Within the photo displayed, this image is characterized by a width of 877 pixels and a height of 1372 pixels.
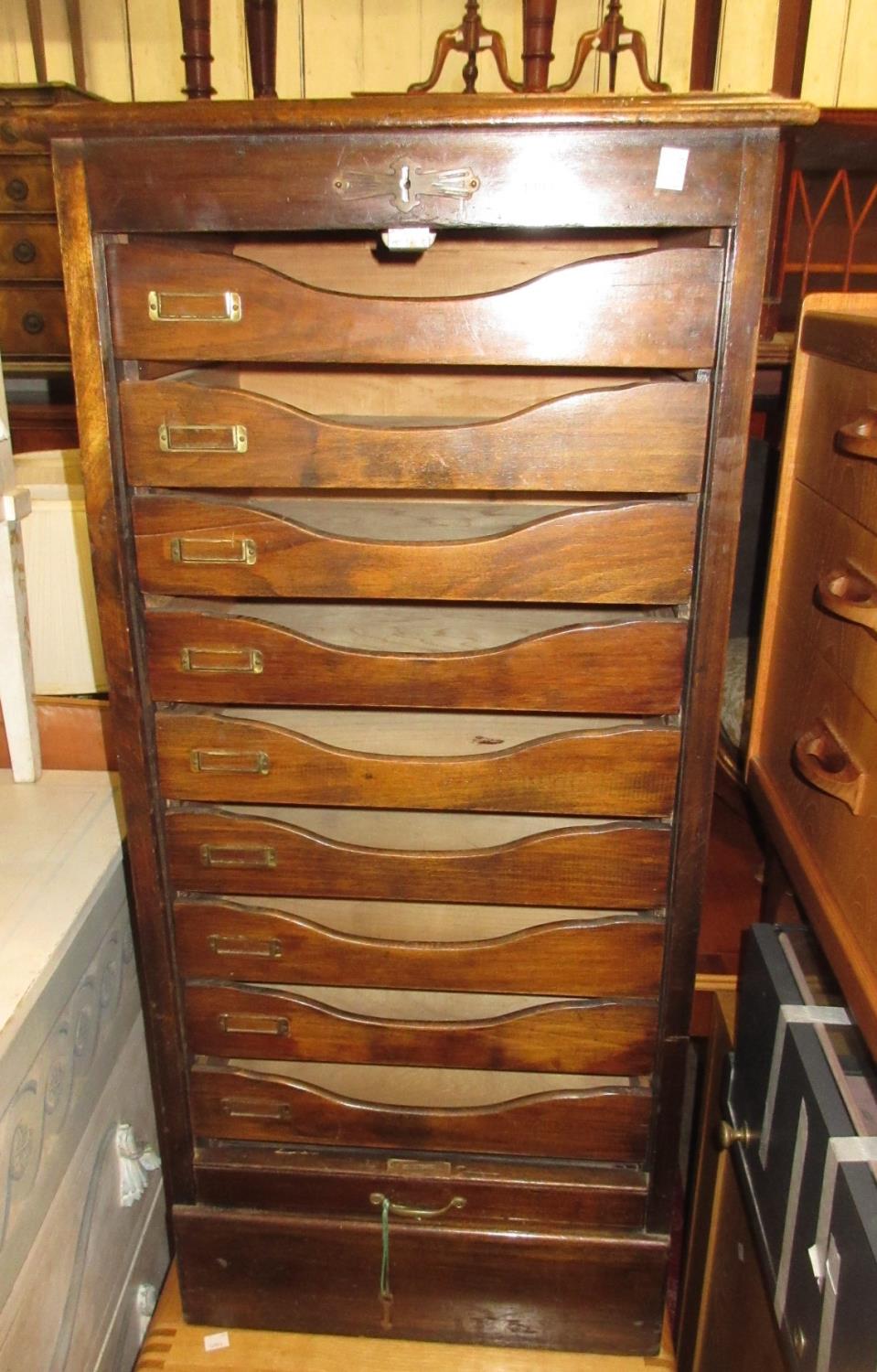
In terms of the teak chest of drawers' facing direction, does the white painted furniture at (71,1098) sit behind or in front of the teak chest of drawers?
in front

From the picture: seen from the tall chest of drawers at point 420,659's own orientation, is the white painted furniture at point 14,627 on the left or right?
on its right

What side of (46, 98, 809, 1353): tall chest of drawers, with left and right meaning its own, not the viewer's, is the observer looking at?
front

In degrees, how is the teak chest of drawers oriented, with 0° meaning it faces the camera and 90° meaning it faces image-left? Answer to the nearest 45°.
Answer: approximately 90°

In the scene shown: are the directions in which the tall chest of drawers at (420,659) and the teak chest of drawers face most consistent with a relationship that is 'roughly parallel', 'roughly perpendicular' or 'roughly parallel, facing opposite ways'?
roughly perpendicular

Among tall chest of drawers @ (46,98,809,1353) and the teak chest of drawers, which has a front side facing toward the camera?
the tall chest of drawers

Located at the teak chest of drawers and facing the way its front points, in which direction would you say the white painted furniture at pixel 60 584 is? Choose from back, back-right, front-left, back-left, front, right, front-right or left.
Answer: front

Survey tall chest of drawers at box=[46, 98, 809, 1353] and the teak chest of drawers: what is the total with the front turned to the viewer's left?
1

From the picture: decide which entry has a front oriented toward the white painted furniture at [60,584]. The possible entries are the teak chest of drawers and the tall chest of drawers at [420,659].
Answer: the teak chest of drawers
